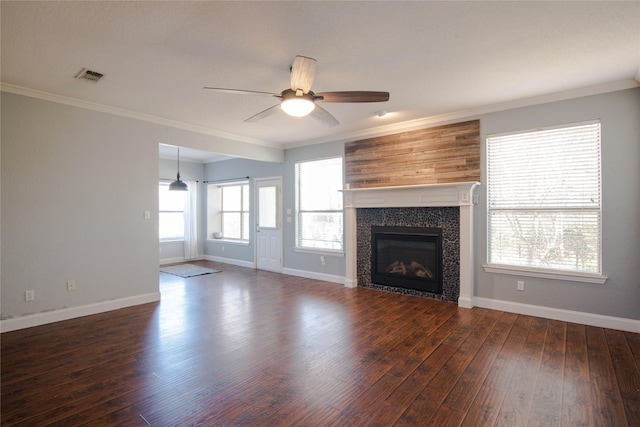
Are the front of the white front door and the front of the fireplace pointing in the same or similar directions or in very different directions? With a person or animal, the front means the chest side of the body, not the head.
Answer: same or similar directions

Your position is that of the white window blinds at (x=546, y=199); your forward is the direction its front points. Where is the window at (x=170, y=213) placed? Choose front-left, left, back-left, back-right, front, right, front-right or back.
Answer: front-right

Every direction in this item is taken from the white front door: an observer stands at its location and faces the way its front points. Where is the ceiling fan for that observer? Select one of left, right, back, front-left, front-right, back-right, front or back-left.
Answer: front-left

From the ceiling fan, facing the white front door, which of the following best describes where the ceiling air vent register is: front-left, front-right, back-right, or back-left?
front-left

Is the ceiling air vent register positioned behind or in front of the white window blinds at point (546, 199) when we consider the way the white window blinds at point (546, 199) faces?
in front

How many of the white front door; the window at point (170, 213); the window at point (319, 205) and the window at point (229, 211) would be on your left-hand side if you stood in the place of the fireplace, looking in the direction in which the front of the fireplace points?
0

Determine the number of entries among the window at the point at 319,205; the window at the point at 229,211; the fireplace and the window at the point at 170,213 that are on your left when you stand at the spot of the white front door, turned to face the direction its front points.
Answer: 2

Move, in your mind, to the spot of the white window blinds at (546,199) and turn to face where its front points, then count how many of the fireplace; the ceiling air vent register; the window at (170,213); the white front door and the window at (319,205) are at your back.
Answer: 0

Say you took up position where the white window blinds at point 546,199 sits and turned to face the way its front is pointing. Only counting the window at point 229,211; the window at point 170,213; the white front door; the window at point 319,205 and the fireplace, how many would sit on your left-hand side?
0

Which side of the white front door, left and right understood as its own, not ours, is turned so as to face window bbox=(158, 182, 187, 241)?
right

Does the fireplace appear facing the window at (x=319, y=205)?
no

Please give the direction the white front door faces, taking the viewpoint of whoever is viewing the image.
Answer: facing the viewer and to the left of the viewer

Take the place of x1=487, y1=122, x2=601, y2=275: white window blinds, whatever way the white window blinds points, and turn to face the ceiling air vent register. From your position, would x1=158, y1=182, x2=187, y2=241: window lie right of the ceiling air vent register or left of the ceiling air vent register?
right

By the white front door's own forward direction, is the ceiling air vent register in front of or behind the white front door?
in front

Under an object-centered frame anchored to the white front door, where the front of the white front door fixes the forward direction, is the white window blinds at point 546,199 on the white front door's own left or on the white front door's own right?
on the white front door's own left

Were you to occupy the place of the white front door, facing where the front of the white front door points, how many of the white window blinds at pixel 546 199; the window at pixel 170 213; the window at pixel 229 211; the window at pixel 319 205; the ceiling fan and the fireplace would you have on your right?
2

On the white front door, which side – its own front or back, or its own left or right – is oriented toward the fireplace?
left

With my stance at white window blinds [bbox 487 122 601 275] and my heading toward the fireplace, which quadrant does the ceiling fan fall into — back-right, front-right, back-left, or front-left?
front-left

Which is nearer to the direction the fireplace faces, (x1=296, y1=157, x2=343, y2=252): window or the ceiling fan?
the ceiling fan
